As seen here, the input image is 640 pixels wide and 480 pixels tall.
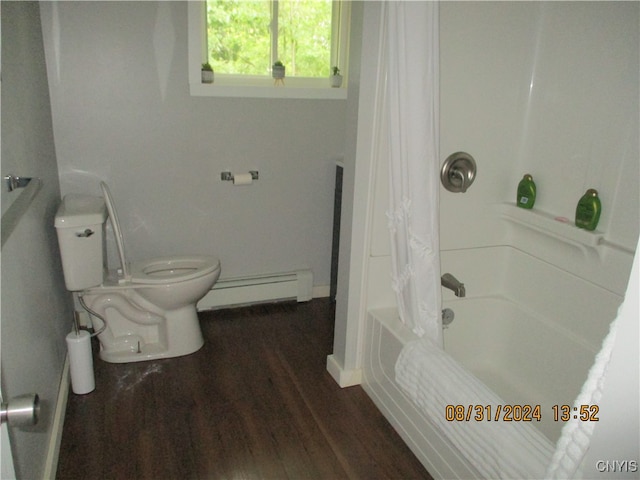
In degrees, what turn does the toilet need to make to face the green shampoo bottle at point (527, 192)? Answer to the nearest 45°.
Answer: approximately 45° to its right

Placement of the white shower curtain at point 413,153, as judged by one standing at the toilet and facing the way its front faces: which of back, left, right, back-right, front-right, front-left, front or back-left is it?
front-right

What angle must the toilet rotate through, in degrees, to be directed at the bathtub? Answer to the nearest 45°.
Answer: approximately 45° to its right

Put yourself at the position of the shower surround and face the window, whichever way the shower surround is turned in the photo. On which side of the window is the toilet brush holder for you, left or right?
left

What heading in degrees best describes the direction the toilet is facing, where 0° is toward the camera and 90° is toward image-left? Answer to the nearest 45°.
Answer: approximately 270°

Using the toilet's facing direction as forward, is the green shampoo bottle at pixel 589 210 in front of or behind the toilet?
in front

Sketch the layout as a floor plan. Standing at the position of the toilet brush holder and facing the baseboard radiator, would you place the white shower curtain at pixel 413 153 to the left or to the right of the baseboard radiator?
right

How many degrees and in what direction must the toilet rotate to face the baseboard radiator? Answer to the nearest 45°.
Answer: approximately 45° to its left

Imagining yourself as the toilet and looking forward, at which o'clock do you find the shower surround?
The shower surround is roughly at 1 o'clock from the toilet.
